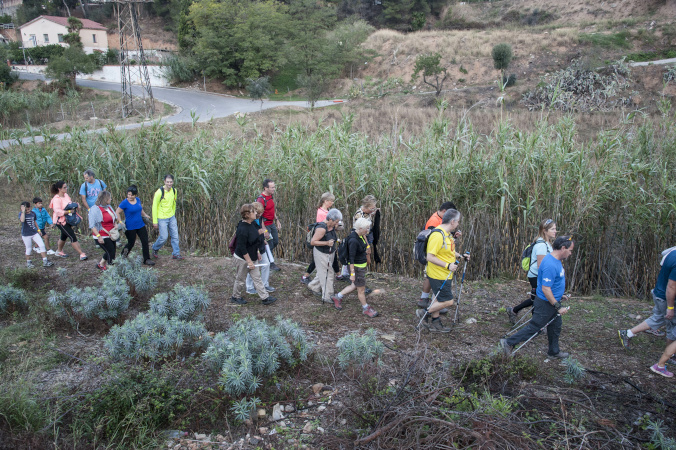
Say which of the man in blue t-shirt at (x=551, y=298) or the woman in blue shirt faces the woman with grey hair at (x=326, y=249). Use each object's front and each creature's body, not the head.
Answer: the woman in blue shirt

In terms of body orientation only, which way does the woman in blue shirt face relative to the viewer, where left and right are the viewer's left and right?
facing the viewer and to the right of the viewer

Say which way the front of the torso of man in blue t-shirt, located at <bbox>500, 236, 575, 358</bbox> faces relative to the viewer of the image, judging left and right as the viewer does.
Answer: facing to the right of the viewer

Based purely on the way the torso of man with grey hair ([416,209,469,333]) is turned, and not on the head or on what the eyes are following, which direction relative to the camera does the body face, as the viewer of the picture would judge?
to the viewer's right

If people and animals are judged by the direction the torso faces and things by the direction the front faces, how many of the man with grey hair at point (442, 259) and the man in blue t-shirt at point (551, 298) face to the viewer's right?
2

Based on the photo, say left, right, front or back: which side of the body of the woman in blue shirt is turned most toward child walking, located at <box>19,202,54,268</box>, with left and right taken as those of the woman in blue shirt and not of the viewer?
back

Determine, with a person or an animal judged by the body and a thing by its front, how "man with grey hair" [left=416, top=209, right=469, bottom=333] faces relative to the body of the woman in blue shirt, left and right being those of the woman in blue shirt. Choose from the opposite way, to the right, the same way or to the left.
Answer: the same way

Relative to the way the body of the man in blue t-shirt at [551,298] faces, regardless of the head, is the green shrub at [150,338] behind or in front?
behind

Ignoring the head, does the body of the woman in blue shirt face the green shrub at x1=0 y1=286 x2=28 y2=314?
no

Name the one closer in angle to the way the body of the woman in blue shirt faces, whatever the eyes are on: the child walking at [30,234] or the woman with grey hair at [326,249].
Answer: the woman with grey hair

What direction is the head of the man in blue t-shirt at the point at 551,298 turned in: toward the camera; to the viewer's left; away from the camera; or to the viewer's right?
to the viewer's right

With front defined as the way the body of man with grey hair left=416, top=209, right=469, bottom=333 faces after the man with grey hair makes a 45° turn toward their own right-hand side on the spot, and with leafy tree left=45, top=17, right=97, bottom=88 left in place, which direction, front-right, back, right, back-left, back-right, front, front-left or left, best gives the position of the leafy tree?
back

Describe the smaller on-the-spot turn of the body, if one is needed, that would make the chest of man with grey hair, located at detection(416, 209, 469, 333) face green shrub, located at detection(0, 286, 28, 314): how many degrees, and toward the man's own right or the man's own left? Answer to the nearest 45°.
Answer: approximately 180°

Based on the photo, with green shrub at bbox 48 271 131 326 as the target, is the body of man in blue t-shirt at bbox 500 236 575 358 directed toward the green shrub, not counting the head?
no

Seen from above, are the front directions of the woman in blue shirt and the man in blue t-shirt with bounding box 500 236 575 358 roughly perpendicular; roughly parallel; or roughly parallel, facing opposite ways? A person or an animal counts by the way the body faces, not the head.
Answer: roughly parallel

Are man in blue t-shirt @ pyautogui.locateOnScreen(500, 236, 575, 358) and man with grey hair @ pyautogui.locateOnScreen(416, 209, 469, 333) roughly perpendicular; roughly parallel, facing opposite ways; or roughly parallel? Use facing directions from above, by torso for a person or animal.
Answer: roughly parallel
